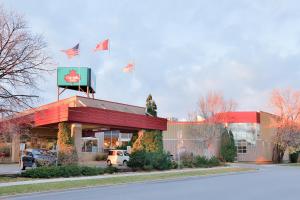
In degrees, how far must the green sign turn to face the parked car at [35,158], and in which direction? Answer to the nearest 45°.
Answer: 0° — it already faces it

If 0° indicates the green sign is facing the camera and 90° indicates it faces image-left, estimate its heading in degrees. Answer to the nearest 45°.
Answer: approximately 0°

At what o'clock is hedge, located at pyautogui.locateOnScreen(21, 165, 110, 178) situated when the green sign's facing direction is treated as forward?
The hedge is roughly at 12 o'clock from the green sign.

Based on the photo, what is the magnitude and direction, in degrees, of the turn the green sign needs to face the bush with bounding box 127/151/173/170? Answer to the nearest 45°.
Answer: approximately 45° to its left

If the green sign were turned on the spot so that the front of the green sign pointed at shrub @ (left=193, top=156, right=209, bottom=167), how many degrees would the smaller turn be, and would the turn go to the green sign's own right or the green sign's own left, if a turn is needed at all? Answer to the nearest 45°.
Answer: approximately 90° to the green sign's own left
